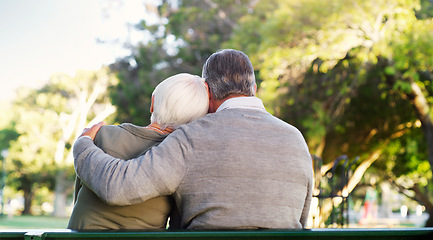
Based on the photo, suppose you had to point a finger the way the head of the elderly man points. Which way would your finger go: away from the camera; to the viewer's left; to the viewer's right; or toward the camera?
away from the camera

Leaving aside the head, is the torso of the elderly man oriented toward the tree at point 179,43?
yes

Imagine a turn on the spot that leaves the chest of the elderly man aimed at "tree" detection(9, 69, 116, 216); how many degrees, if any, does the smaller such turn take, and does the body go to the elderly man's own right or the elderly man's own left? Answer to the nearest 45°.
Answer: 0° — they already face it

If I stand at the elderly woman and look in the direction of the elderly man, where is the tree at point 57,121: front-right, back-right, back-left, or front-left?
back-left

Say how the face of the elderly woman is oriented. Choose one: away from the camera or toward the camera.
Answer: away from the camera

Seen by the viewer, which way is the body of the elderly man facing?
away from the camera
